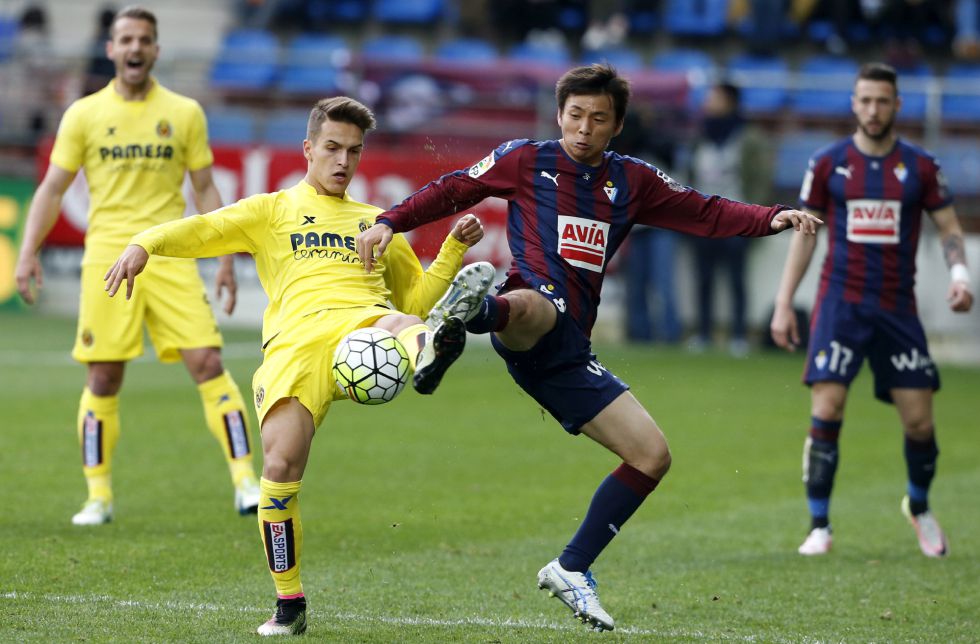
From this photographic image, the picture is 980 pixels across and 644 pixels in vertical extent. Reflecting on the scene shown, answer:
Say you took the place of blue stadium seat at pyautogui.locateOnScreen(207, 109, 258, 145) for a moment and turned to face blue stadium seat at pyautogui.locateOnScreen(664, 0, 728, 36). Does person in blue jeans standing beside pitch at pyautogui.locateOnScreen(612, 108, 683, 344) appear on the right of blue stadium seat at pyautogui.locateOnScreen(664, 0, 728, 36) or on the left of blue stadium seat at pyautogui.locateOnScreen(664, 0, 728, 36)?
right

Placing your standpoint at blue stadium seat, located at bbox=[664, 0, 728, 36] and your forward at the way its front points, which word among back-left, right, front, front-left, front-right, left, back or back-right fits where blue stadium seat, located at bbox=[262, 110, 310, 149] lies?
front-right

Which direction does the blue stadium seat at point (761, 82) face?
toward the camera

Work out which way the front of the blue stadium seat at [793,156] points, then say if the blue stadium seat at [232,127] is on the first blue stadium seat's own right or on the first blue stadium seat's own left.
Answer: on the first blue stadium seat's own right

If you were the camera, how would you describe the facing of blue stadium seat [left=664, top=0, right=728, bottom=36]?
facing the viewer

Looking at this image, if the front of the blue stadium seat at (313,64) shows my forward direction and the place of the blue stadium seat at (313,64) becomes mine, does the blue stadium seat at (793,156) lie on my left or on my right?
on my left

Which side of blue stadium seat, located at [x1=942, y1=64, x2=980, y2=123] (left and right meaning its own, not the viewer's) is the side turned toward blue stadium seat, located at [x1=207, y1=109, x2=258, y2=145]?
right

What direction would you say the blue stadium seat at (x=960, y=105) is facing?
toward the camera

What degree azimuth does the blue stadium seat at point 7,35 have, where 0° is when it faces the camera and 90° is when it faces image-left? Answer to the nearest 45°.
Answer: approximately 0°

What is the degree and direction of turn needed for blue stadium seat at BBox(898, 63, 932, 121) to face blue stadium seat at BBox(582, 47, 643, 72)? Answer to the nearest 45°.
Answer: approximately 135° to its right

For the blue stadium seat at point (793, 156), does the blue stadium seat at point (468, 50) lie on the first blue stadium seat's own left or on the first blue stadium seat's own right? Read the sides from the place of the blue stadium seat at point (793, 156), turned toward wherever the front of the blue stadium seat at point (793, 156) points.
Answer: on the first blue stadium seat's own right

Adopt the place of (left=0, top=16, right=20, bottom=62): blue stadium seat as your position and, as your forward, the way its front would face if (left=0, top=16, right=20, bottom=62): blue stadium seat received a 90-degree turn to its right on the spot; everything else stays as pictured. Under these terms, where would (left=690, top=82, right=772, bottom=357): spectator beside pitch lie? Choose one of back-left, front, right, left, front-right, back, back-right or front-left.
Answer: back-left
